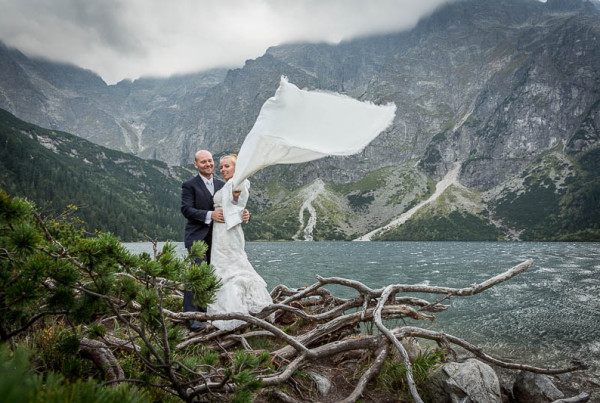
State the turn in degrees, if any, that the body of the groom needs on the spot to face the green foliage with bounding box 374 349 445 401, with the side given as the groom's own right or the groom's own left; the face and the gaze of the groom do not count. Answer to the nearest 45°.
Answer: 0° — they already face it

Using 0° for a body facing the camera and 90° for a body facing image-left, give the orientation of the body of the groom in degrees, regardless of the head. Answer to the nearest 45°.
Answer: approximately 315°

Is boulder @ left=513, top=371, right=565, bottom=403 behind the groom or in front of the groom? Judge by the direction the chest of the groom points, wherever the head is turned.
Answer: in front

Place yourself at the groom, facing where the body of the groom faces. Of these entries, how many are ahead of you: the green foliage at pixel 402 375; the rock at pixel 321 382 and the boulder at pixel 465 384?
3

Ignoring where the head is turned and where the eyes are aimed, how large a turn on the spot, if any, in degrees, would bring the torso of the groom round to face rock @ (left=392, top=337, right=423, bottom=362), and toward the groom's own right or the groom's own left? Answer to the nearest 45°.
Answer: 0° — they already face it

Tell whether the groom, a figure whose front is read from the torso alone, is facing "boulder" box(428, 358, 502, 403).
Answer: yes

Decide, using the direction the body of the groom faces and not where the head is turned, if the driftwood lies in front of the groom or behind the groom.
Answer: in front

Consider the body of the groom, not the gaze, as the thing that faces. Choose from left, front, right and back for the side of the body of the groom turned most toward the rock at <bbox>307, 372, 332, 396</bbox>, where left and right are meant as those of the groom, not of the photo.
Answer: front
